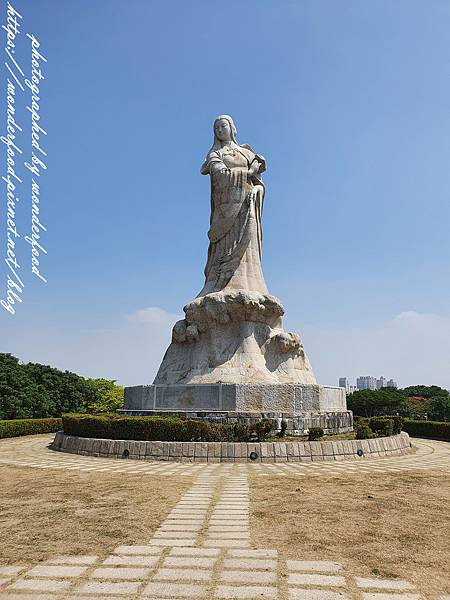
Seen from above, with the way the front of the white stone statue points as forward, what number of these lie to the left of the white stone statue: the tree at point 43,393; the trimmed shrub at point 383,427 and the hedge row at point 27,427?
1

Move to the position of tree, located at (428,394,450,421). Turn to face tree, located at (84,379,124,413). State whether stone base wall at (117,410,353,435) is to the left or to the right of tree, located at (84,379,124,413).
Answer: left

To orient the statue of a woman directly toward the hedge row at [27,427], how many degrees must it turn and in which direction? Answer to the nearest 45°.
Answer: approximately 135° to its right

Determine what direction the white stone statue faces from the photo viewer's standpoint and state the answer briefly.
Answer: facing the viewer

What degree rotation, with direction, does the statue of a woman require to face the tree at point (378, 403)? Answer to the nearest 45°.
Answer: approximately 135° to its left

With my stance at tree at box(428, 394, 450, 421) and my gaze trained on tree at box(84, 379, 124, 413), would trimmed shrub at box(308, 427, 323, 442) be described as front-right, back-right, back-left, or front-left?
front-left

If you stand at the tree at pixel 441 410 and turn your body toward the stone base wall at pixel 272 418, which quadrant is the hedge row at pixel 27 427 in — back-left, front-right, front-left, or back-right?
front-right
